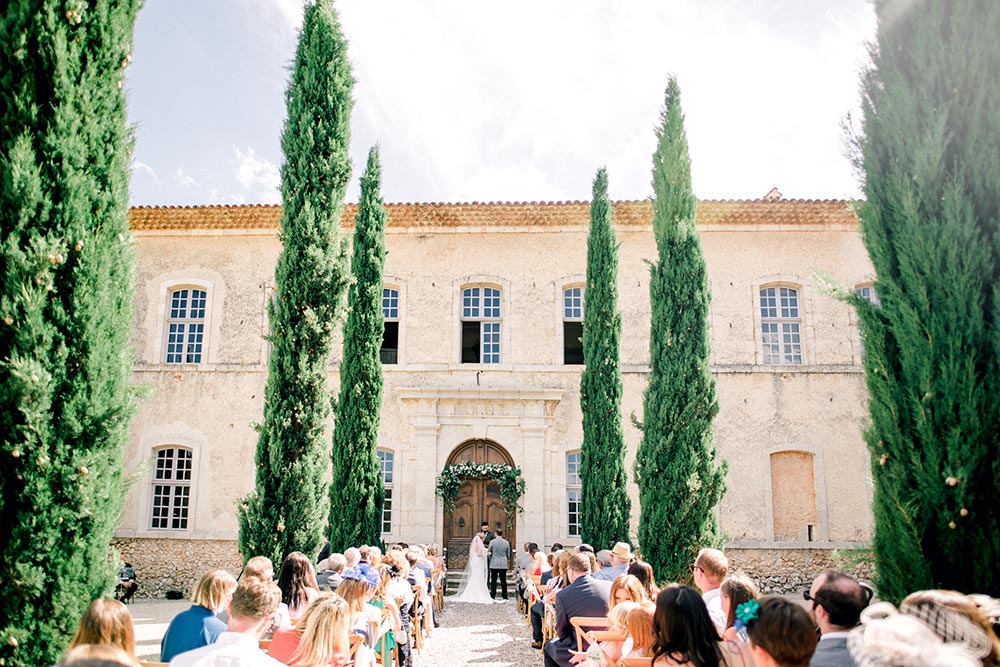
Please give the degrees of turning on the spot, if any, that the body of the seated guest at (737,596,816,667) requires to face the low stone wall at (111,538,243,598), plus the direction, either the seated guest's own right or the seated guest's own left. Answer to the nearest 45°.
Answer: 0° — they already face it

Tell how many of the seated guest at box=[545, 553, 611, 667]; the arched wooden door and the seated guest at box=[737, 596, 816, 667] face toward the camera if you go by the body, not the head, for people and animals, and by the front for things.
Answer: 1

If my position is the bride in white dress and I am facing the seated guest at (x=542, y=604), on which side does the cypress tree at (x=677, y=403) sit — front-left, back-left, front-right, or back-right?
front-left

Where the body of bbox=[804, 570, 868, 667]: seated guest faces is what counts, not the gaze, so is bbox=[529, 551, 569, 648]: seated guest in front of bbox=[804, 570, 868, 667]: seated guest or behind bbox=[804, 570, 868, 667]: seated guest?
in front

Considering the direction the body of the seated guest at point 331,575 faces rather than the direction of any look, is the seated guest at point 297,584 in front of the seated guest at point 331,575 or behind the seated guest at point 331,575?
behind

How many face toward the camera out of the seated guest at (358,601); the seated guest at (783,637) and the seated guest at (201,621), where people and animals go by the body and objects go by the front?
0

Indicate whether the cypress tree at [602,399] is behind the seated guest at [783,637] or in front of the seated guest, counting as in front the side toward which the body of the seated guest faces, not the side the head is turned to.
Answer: in front

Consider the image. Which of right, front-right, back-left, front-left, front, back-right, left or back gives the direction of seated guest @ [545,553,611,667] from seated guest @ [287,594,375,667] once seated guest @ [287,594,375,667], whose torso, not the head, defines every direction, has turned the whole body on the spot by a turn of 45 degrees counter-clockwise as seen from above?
front-right

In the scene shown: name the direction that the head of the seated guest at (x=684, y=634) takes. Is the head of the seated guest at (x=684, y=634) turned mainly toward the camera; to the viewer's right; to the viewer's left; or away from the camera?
away from the camera

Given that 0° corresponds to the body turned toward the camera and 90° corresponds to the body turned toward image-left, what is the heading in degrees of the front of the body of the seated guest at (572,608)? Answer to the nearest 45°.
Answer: approximately 135°

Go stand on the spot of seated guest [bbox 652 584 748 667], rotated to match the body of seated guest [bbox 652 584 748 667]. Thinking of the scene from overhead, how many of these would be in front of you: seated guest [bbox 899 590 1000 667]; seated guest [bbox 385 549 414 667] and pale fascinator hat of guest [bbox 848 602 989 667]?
1

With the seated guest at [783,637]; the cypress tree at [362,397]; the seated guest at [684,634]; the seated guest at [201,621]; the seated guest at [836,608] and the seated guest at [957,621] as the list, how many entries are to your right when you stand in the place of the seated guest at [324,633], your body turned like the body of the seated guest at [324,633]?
4

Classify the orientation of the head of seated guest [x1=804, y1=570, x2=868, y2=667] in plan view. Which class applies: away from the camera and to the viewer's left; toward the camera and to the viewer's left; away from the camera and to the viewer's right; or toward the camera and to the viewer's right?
away from the camera and to the viewer's left

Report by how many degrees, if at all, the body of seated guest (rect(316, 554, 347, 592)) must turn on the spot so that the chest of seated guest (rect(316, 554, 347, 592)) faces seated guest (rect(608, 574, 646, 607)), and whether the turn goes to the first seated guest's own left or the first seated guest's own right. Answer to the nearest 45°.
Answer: approximately 90° to the first seated guest's own right

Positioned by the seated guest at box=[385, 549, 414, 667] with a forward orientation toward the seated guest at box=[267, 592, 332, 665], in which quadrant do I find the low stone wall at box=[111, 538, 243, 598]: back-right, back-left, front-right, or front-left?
back-right

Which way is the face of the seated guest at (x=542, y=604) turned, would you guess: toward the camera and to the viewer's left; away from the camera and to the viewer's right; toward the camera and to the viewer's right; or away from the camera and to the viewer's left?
away from the camera and to the viewer's left

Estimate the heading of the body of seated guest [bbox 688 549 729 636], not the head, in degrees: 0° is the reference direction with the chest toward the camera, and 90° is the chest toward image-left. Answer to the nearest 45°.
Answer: approximately 135°

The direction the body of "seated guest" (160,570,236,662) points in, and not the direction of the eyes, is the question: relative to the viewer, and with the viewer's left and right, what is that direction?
facing away from the viewer and to the right of the viewer

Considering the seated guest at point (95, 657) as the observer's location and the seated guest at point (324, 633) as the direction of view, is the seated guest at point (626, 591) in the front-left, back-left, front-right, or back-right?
front-right
